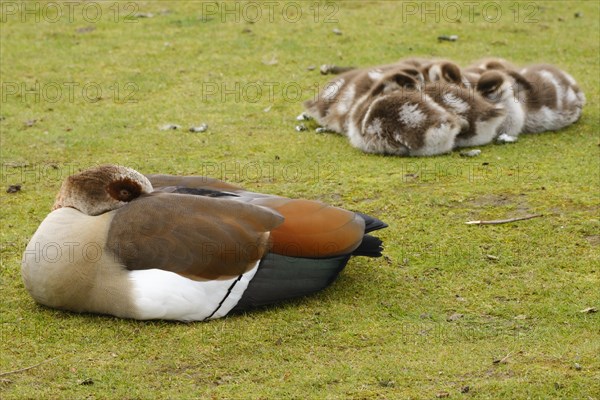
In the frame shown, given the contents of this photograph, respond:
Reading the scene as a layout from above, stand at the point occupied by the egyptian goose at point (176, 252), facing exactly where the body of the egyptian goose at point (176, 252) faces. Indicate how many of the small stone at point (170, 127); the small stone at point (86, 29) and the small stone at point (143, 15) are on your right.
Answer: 3

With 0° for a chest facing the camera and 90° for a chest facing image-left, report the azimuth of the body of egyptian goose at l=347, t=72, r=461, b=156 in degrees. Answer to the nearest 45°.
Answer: approximately 90°

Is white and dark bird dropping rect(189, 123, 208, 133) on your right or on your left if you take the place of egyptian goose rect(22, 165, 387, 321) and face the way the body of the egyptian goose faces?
on your right

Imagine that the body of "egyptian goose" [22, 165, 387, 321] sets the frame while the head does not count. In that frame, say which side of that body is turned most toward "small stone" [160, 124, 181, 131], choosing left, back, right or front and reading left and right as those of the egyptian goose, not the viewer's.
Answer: right

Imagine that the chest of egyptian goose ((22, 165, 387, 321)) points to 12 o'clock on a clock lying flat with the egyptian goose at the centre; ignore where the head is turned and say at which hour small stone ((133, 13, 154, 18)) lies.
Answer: The small stone is roughly at 3 o'clock from the egyptian goose.

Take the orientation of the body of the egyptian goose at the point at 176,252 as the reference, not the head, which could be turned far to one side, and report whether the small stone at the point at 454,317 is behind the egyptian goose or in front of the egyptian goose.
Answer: behind

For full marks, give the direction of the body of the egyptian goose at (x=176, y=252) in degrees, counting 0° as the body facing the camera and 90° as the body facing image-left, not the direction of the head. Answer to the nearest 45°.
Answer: approximately 90°
